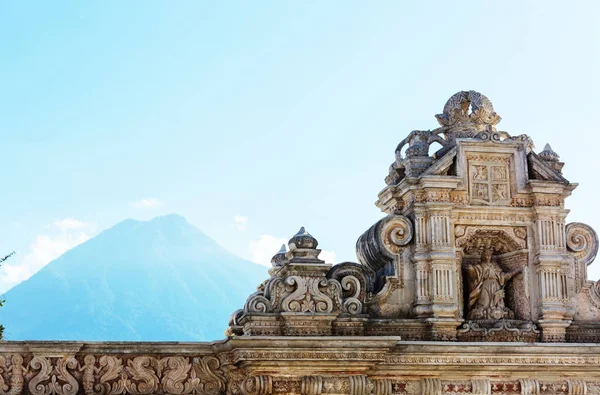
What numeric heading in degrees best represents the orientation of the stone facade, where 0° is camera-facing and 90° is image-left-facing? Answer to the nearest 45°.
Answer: approximately 0°
